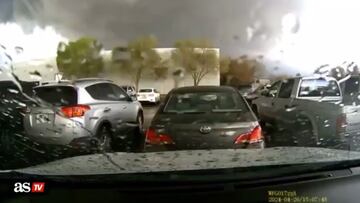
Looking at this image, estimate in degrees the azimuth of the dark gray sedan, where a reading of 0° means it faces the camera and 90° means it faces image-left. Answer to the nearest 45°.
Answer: approximately 180°

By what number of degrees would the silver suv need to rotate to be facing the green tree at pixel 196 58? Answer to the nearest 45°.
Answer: approximately 45° to its right

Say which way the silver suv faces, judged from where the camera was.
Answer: facing away from the viewer and to the right of the viewer

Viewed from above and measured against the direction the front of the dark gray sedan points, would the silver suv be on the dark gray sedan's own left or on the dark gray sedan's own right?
on the dark gray sedan's own left
